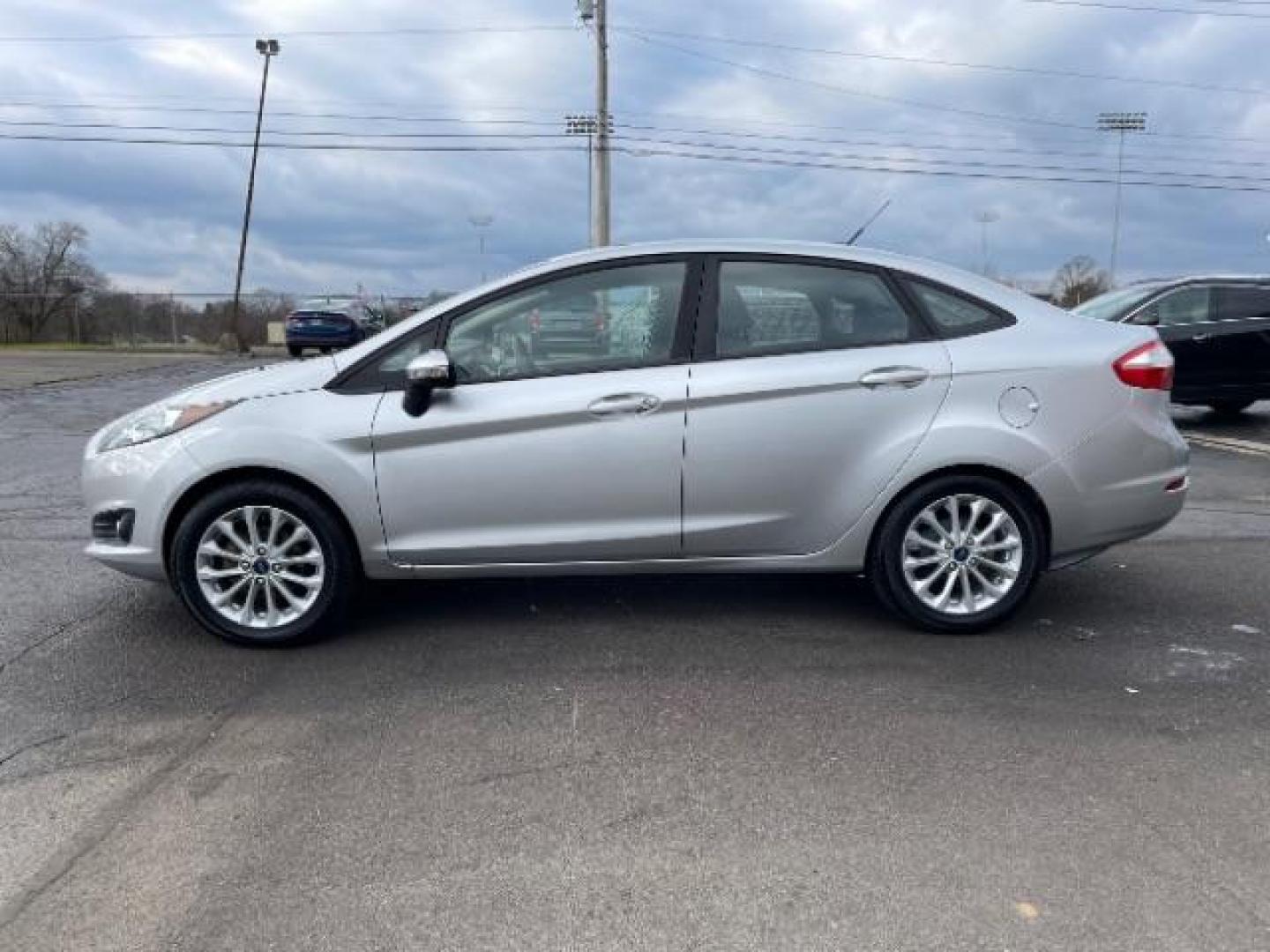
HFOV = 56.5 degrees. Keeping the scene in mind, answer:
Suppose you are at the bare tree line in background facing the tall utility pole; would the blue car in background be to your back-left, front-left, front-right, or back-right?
front-right

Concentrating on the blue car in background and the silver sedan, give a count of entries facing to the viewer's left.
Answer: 1

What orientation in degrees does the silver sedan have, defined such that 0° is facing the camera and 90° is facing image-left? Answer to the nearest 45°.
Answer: approximately 90°

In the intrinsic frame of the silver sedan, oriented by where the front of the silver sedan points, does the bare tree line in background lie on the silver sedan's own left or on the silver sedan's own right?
on the silver sedan's own right

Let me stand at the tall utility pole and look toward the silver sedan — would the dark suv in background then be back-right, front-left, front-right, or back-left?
front-left

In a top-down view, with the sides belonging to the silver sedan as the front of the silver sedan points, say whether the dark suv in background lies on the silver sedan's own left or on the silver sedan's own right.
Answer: on the silver sedan's own right

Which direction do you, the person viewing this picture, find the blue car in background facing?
facing away from the viewer and to the right of the viewer

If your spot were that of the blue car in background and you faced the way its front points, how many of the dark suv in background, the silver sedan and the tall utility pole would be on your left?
0

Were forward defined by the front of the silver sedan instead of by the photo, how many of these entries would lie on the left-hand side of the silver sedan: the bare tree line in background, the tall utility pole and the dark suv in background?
0

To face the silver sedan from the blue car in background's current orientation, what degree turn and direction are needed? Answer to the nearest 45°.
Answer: approximately 135° to its right

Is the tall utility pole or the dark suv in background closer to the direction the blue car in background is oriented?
the tall utility pole

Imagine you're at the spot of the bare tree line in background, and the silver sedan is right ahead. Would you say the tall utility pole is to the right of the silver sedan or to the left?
left

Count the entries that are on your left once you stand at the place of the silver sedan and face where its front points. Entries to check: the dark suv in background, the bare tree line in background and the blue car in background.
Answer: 0

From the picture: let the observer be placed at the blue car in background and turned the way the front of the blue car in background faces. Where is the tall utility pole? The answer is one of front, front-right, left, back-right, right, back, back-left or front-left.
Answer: front-right

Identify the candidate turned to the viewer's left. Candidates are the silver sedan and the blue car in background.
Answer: the silver sedan
